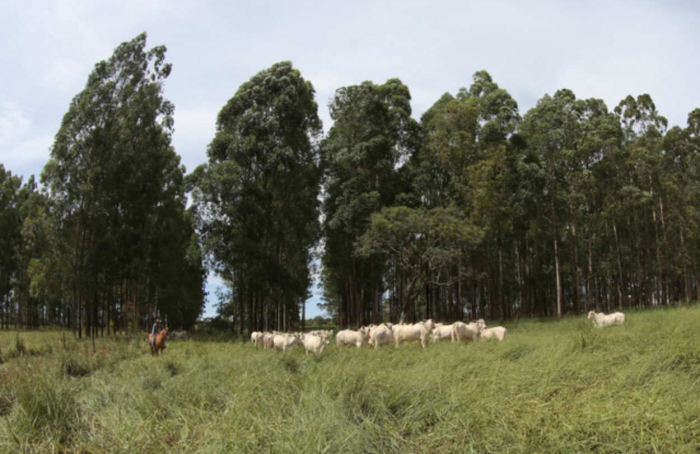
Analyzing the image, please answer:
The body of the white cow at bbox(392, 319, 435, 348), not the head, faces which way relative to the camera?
to the viewer's right

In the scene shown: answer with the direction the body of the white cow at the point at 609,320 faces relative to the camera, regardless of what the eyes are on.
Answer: to the viewer's left
